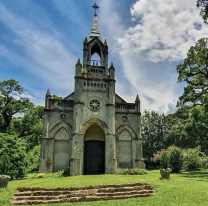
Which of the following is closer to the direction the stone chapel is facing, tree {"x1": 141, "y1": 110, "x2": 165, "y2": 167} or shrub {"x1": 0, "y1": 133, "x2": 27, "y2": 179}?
the shrub

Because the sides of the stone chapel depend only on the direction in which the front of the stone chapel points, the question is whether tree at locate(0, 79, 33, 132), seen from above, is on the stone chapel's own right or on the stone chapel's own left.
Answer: on the stone chapel's own right

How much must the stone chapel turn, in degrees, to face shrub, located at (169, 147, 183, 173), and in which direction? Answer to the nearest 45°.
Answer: approximately 90° to its left

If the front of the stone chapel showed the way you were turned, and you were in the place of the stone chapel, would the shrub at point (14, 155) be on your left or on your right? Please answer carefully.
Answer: on your right

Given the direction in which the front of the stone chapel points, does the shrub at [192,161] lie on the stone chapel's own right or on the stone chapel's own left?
on the stone chapel's own left

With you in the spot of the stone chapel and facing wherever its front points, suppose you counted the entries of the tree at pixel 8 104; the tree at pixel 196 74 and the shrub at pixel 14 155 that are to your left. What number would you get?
1

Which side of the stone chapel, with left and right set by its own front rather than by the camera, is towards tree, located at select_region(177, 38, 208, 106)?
left

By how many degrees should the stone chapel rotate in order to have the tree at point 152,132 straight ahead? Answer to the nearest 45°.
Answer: approximately 135° to its left

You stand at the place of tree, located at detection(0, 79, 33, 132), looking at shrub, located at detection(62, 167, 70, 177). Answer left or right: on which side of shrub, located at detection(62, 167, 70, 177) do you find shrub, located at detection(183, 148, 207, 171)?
left

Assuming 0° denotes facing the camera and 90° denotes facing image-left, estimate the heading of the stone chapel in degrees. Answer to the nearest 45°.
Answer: approximately 0°

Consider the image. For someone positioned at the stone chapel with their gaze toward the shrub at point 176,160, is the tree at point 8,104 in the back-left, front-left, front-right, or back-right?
back-left
